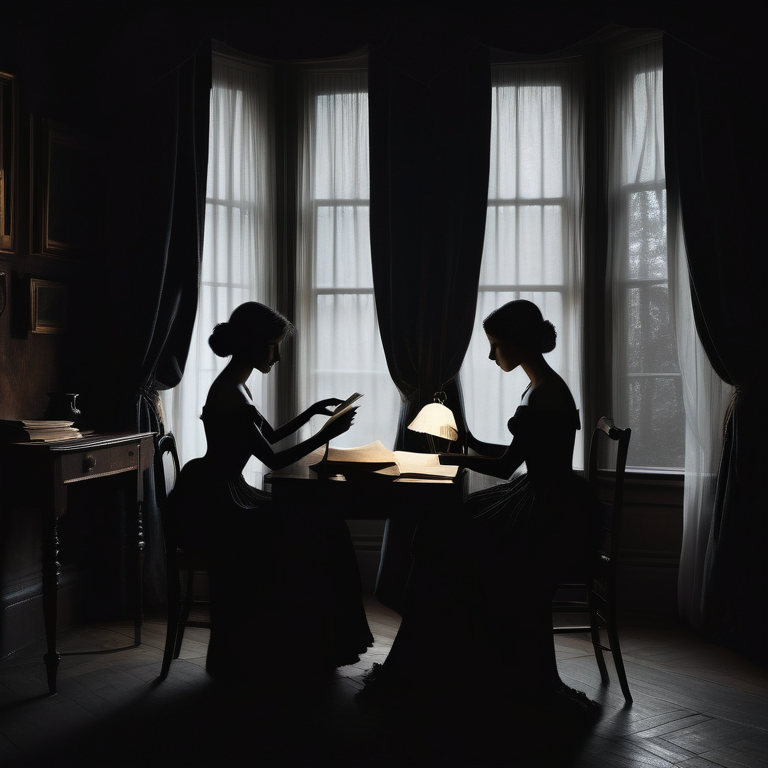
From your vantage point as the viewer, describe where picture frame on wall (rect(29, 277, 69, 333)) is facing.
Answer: facing the viewer and to the right of the viewer

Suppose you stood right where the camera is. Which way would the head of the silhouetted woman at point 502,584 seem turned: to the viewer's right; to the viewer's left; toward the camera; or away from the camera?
to the viewer's left

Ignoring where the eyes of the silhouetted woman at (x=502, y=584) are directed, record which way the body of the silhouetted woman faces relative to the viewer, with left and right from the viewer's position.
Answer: facing to the left of the viewer

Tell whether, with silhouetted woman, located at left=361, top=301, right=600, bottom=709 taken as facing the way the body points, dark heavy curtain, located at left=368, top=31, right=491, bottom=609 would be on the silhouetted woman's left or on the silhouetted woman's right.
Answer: on the silhouetted woman's right

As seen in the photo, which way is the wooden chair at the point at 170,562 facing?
to the viewer's right

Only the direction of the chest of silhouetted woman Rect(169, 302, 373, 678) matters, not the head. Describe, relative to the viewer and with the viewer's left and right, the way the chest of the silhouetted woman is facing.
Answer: facing to the right of the viewer

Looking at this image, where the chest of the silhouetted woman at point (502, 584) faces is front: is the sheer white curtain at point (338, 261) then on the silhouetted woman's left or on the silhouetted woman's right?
on the silhouetted woman's right

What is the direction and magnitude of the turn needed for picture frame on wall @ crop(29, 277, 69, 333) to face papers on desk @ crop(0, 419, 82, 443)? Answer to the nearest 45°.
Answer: approximately 45° to its right

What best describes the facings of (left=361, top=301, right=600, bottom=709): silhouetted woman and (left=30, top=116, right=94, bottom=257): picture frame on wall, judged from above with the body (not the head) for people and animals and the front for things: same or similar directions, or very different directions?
very different directions

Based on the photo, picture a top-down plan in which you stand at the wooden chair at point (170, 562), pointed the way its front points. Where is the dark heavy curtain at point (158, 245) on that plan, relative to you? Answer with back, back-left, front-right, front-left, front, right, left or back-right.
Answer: left

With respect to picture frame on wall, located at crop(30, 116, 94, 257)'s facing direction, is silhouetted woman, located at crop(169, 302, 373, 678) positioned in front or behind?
in front

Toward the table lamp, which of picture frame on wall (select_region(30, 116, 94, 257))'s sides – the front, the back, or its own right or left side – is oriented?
front

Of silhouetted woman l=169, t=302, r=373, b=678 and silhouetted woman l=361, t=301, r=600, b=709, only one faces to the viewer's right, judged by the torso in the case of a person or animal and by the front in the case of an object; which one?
silhouetted woman l=169, t=302, r=373, b=678
